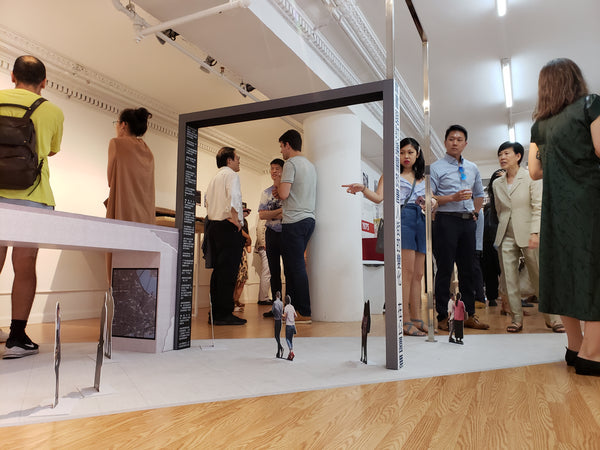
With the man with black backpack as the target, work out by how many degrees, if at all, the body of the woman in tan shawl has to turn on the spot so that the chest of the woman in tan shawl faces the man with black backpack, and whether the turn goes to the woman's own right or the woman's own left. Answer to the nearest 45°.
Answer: approximately 90° to the woman's own left

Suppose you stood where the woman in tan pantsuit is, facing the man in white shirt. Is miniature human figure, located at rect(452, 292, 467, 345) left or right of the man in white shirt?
left

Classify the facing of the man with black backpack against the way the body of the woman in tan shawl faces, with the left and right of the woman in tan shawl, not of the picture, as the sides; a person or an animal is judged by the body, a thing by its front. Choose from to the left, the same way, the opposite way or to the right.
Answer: to the right

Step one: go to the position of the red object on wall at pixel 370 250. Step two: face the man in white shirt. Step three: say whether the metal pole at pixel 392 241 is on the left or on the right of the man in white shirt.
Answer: left

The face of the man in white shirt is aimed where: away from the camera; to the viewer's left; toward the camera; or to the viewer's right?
to the viewer's right

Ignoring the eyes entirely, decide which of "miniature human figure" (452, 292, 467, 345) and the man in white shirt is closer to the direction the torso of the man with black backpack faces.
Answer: the man in white shirt

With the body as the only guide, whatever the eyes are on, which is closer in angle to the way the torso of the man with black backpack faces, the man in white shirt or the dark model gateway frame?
the man in white shirt

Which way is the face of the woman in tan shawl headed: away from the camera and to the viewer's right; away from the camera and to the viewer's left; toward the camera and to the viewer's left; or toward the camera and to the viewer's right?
away from the camera and to the viewer's left

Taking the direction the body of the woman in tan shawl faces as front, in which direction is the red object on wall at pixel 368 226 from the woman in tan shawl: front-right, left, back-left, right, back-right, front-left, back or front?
right

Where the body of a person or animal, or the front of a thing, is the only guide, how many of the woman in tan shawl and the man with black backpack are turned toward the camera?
0

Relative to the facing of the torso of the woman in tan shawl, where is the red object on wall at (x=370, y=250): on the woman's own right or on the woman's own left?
on the woman's own right

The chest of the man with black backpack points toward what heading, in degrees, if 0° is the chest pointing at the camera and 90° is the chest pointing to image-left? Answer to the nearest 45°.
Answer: approximately 225°

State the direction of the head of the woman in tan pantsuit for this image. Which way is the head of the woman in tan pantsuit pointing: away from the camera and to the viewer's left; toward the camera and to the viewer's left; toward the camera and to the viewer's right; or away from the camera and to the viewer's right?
toward the camera and to the viewer's left

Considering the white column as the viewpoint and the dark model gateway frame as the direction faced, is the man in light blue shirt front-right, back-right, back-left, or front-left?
front-left

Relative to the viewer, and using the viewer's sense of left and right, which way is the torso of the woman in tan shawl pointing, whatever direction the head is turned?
facing away from the viewer and to the left of the viewer
